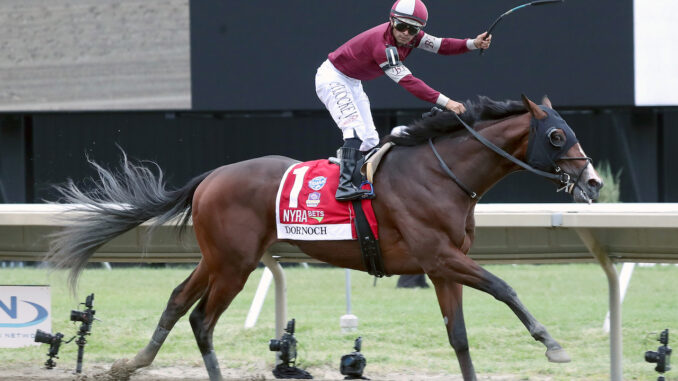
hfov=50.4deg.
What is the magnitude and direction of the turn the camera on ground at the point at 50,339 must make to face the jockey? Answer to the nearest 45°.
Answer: approximately 135° to its left

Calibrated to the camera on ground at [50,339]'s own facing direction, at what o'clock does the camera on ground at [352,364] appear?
the camera on ground at [352,364] is roughly at 7 o'clock from the camera on ground at [50,339].

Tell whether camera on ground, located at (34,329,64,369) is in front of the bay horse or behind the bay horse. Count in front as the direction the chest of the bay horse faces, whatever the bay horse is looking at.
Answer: behind

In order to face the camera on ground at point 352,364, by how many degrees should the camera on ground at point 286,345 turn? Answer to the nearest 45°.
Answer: approximately 135° to its left

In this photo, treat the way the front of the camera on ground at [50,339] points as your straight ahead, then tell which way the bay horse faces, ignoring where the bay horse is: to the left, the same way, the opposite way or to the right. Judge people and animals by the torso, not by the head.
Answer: the opposite way

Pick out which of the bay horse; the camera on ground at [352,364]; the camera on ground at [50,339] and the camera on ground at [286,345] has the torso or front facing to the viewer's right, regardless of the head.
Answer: the bay horse

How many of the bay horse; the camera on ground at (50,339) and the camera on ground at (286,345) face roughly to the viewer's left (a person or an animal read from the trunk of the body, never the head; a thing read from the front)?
2

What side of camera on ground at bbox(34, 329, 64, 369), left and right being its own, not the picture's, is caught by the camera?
left

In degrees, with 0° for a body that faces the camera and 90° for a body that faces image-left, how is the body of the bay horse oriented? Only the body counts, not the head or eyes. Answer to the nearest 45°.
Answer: approximately 270°

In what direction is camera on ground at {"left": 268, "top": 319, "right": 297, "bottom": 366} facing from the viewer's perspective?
to the viewer's left
